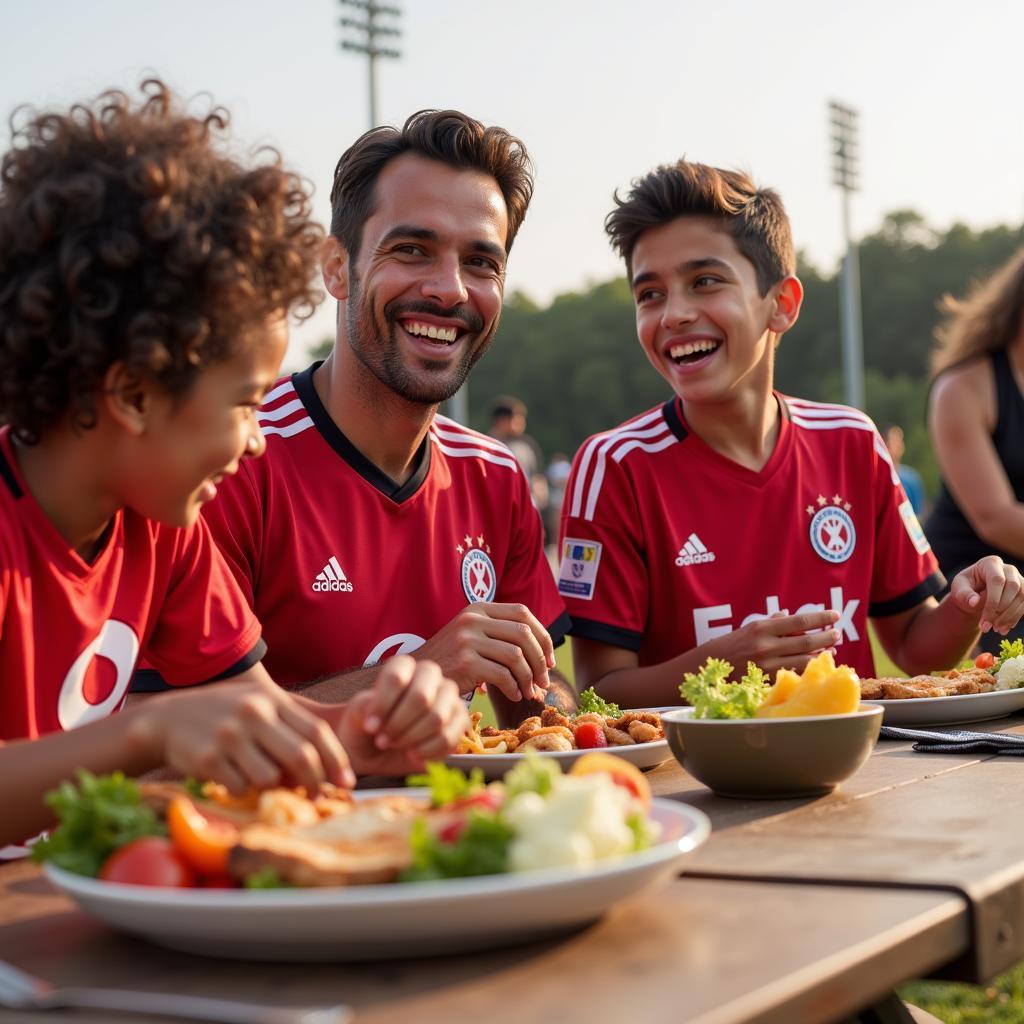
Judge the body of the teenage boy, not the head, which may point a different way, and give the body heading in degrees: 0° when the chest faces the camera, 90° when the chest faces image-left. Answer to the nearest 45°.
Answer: approximately 0°

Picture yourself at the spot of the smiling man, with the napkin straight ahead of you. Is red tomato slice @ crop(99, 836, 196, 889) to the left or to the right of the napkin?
right

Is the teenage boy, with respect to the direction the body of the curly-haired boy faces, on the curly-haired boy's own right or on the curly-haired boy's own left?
on the curly-haired boy's own left

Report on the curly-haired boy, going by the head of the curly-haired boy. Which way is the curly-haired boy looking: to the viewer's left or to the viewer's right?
to the viewer's right

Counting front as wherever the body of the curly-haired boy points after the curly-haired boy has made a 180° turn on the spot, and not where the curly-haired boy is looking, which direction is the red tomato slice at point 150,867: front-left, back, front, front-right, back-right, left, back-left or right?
back-left

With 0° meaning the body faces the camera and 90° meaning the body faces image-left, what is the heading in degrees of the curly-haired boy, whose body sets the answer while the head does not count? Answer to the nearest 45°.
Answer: approximately 315°
